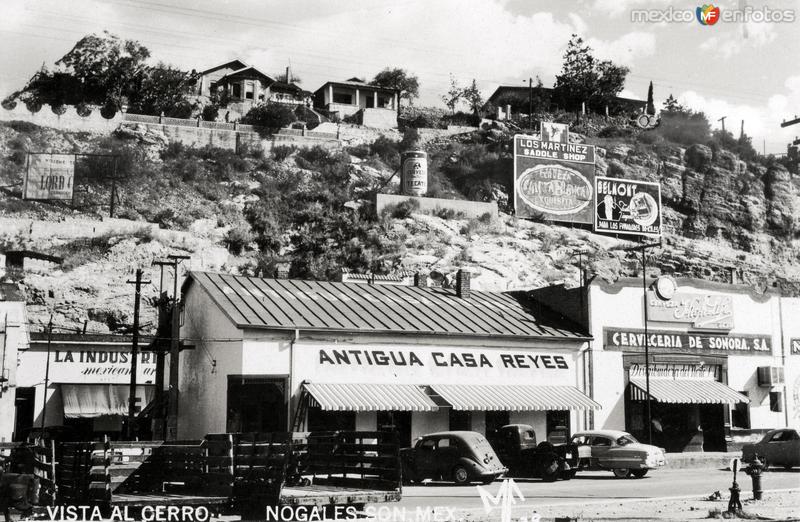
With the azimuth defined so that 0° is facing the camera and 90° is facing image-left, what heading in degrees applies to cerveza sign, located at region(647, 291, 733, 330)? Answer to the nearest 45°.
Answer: approximately 0°

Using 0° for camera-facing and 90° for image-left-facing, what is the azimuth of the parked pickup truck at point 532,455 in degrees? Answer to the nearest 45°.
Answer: approximately 315°

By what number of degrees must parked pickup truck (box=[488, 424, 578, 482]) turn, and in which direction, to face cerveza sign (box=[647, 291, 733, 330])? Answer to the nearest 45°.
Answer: approximately 90° to its left

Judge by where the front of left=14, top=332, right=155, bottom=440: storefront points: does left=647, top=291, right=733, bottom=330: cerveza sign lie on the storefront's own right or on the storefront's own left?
on the storefront's own left

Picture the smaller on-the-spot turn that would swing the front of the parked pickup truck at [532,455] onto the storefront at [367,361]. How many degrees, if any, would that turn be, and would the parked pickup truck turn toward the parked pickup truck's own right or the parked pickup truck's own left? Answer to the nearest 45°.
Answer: approximately 180°

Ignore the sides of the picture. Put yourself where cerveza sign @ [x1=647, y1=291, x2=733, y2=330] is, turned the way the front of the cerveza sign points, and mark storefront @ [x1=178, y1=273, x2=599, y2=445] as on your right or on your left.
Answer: on your right

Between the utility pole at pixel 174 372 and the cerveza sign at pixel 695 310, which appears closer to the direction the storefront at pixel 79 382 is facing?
the utility pole

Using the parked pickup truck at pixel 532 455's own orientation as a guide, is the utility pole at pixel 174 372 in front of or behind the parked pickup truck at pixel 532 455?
behind

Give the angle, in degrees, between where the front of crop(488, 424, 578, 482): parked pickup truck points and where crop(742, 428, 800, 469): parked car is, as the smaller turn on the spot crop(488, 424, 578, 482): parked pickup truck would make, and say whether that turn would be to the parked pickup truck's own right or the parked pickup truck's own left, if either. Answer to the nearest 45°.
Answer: approximately 45° to the parked pickup truck's own left
